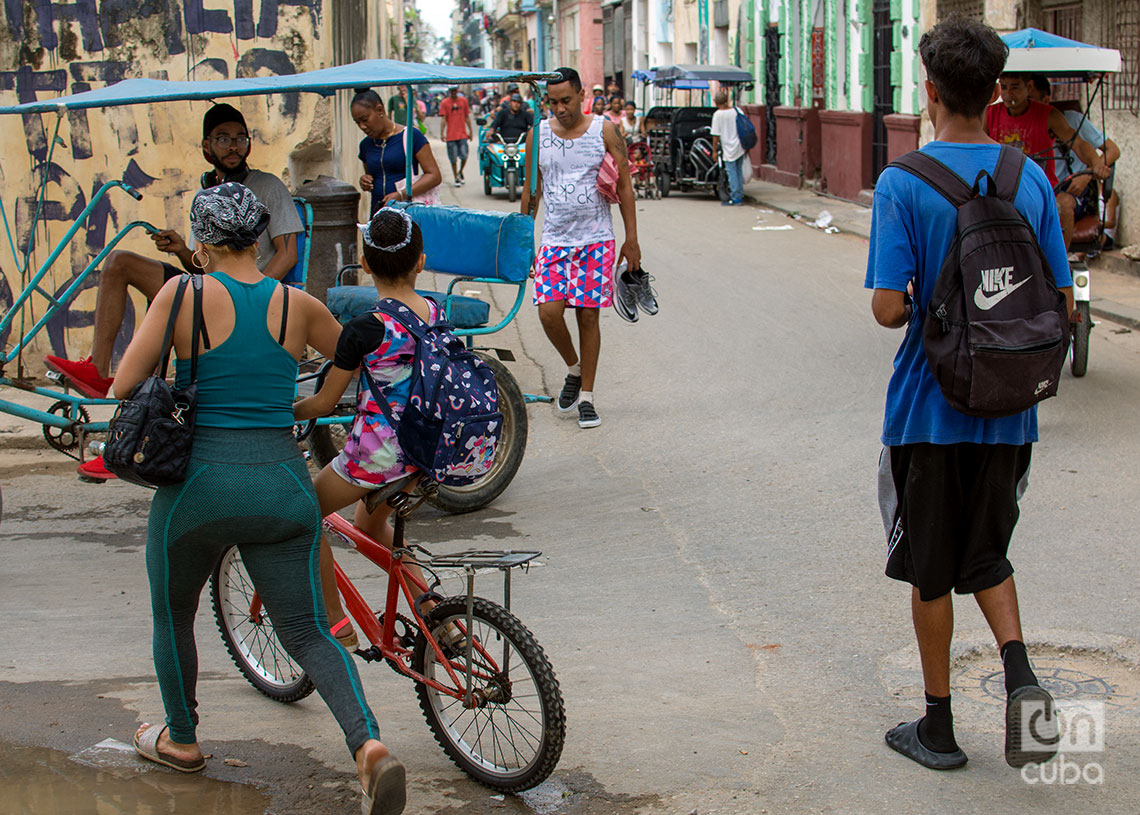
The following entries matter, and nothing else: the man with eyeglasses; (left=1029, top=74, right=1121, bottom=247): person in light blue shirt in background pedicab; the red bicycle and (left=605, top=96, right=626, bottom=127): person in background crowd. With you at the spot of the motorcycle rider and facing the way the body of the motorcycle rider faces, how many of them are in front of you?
3

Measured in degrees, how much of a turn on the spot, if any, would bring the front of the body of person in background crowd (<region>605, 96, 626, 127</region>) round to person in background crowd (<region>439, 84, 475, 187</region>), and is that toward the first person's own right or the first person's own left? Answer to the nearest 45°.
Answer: approximately 90° to the first person's own right

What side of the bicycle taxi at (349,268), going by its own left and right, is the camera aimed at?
left

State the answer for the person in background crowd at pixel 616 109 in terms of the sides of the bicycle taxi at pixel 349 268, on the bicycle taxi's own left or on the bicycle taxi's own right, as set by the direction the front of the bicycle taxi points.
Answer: on the bicycle taxi's own right

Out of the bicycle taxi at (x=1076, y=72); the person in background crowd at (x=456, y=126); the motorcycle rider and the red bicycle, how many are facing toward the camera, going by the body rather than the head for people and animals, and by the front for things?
3

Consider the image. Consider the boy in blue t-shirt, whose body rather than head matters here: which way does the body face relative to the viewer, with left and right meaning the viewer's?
facing away from the viewer

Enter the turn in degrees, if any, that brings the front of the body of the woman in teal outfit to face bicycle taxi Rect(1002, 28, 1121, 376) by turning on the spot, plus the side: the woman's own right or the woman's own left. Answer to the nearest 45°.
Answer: approximately 90° to the woman's own right

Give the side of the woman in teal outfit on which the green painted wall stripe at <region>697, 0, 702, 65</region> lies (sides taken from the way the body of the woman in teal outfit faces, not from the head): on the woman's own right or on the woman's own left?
on the woman's own right

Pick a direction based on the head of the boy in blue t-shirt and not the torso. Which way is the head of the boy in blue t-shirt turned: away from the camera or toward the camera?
away from the camera
